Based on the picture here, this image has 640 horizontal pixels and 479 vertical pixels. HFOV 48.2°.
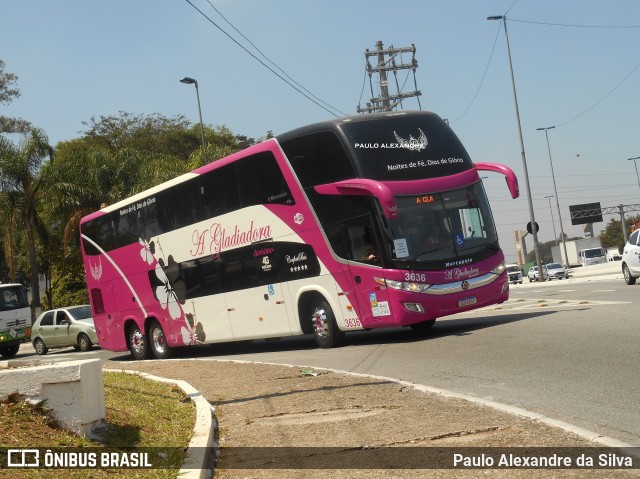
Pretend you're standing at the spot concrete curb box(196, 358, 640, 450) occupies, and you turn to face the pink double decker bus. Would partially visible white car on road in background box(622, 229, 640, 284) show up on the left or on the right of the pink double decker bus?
right

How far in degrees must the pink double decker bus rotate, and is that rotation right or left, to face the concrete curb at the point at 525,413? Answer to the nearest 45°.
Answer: approximately 45° to its right

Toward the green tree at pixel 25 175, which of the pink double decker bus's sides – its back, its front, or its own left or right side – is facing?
back

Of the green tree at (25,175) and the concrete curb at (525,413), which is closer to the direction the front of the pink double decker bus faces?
the concrete curb

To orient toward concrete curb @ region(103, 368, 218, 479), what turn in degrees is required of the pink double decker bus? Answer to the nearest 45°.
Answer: approximately 45° to its right

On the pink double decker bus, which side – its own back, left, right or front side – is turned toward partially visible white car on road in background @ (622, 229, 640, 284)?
left

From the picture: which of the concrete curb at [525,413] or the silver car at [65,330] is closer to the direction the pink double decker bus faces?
the concrete curb

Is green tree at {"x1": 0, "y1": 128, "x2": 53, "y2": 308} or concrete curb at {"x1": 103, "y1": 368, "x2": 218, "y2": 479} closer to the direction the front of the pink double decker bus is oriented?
the concrete curb

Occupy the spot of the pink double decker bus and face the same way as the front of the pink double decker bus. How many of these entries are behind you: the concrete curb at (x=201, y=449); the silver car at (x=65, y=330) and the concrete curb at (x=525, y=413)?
1

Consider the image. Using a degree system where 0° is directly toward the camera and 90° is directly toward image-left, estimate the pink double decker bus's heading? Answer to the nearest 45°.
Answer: approximately 315°
